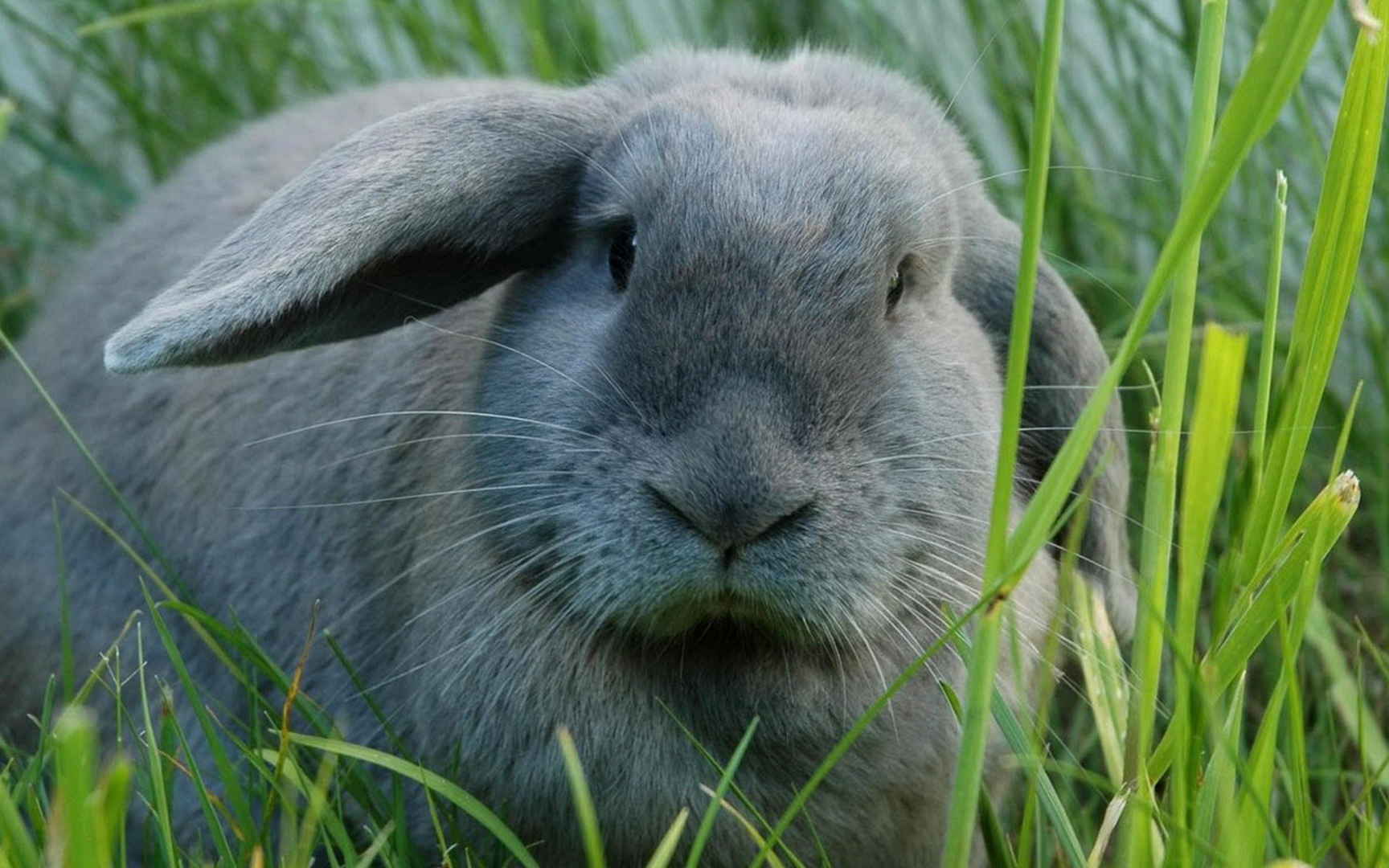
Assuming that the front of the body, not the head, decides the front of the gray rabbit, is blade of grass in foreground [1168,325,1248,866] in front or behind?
in front

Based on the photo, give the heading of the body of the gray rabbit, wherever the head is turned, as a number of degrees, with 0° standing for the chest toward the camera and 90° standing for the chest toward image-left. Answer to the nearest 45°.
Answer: approximately 315°

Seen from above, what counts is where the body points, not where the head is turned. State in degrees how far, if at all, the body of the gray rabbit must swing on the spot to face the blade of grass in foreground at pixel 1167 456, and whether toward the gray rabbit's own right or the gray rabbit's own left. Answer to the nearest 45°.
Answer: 0° — it already faces it

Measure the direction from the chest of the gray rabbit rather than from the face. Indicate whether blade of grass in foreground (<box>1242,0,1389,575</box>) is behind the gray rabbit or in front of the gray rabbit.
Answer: in front
